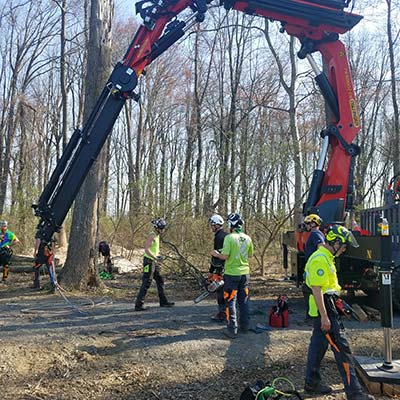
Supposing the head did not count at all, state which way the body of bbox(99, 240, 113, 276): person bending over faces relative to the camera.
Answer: to the viewer's left

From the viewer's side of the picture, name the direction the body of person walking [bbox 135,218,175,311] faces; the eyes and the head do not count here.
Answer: to the viewer's right

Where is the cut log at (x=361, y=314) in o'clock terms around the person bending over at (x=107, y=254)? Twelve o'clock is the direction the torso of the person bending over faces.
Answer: The cut log is roughly at 8 o'clock from the person bending over.

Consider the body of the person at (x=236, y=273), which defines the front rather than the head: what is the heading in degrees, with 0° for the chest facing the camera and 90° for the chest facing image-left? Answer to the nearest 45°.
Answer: approximately 135°

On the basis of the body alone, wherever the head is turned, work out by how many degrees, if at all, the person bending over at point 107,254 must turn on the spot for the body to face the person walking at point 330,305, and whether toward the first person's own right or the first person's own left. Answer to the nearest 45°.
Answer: approximately 90° to the first person's own left
